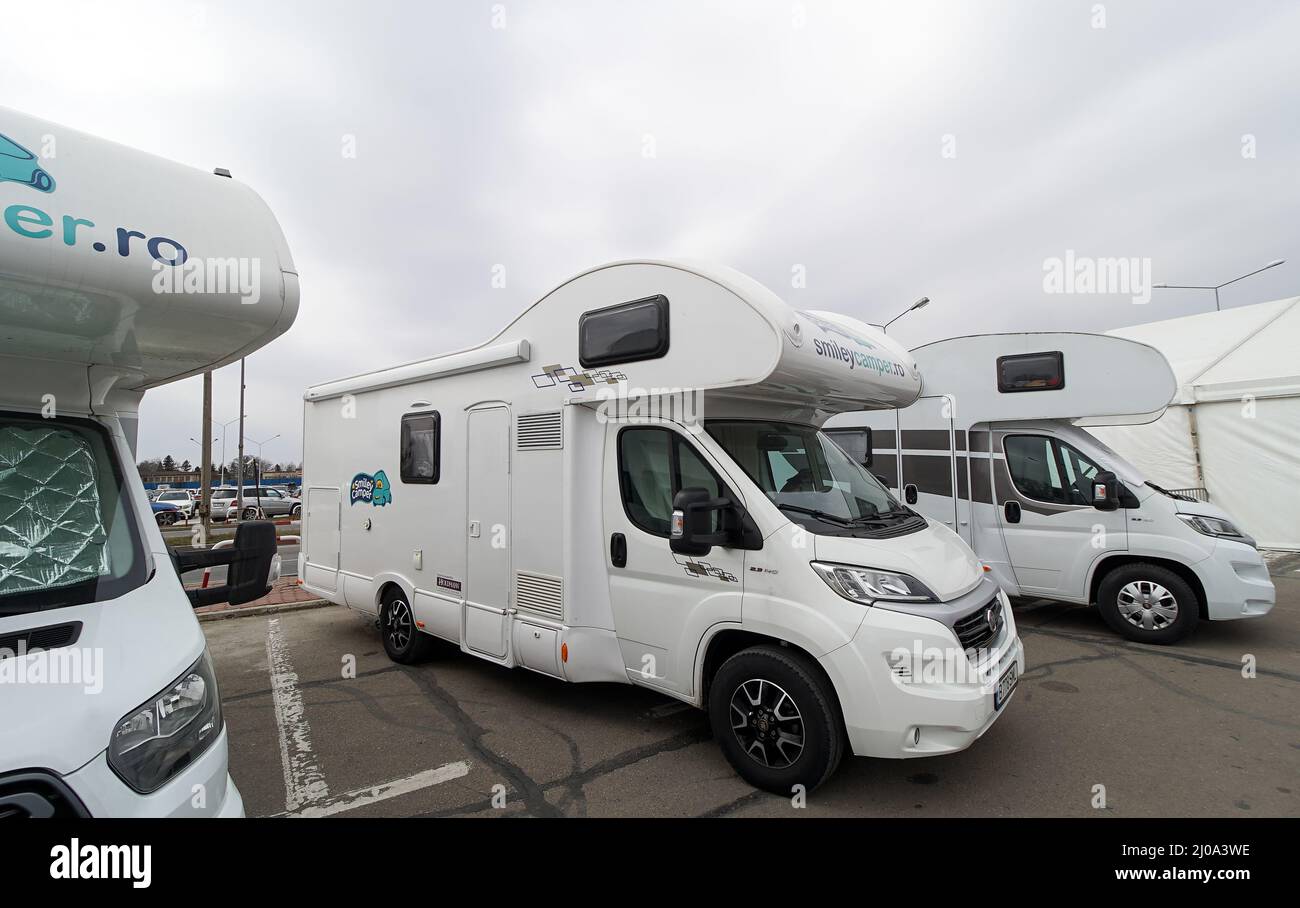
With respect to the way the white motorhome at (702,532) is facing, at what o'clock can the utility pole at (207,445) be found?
The utility pole is roughly at 6 o'clock from the white motorhome.

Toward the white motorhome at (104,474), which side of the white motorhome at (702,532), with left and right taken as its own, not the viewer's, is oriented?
right

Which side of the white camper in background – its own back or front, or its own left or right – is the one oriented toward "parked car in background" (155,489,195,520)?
back

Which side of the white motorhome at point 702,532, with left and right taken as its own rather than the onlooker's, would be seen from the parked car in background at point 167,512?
back

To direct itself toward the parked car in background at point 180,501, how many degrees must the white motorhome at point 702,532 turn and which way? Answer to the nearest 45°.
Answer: approximately 180°

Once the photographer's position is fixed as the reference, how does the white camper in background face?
facing to the right of the viewer

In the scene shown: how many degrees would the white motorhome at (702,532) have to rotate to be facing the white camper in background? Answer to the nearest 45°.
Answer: approximately 90° to its left

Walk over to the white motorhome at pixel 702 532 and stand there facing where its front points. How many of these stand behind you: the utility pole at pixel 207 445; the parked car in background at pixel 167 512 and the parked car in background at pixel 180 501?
3

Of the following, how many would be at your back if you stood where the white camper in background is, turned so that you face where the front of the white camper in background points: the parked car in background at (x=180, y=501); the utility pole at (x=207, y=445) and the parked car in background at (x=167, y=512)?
3

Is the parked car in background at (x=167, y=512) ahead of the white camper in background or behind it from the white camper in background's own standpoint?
behind
